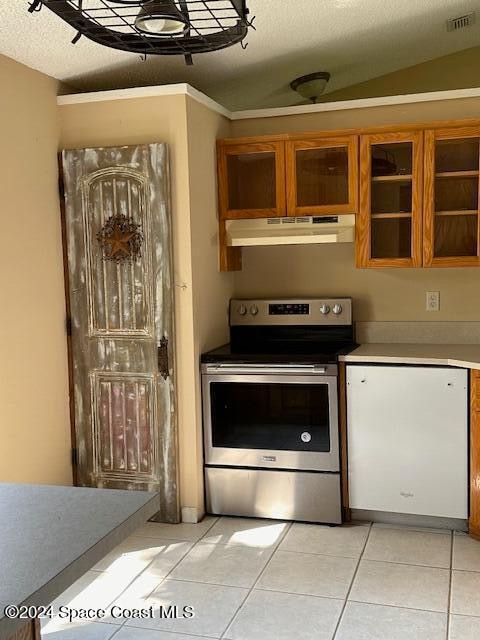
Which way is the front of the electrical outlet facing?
toward the camera

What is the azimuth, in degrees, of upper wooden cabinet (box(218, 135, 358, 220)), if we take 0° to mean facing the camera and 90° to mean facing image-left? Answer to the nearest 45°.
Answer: approximately 0°

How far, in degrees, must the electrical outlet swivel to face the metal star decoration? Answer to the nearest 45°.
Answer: approximately 45° to its right

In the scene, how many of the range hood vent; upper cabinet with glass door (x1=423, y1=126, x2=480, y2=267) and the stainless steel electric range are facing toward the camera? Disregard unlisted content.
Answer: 3

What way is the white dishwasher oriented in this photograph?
toward the camera

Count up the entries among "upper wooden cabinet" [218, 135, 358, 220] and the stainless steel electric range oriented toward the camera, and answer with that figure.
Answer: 2

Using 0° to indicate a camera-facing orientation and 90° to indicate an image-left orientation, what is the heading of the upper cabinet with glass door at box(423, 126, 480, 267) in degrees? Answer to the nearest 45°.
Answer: approximately 0°

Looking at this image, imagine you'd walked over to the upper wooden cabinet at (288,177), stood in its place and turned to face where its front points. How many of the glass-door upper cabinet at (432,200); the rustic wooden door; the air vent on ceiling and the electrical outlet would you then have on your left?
3

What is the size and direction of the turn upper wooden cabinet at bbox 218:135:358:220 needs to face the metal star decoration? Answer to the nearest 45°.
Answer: approximately 90° to its right

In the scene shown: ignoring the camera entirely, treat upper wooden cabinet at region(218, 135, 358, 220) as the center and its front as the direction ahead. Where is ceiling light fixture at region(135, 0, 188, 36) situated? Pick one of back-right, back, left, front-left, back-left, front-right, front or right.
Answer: front

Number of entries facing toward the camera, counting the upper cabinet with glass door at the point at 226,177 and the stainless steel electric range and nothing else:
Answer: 2

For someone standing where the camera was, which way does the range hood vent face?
facing the viewer
